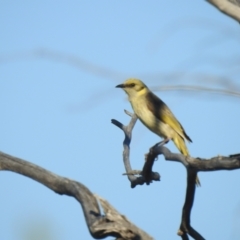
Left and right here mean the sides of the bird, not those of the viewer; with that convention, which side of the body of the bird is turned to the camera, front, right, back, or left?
left

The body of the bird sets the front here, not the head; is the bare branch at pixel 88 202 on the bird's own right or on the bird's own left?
on the bird's own left
